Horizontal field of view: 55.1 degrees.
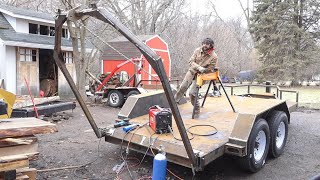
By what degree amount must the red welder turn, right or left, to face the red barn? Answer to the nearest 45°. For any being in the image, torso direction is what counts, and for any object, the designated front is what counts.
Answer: approximately 135° to its left

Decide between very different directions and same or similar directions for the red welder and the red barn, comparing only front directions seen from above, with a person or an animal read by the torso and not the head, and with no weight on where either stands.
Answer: same or similar directions

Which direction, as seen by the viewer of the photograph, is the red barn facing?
facing the viewer and to the right of the viewer

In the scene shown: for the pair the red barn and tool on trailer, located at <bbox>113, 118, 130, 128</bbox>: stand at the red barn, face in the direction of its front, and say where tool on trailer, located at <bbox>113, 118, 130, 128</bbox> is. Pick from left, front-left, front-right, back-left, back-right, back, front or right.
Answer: front-right

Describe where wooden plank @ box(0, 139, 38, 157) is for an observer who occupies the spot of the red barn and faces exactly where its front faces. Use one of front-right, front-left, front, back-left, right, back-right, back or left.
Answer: front-right

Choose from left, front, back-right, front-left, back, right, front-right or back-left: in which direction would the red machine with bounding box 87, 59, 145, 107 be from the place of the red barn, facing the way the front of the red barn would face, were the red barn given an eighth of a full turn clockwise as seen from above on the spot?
front

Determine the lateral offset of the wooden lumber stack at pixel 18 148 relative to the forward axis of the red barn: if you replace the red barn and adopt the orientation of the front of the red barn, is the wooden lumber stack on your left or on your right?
on your right

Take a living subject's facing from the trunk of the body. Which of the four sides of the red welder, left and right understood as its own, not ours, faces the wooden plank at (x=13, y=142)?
right

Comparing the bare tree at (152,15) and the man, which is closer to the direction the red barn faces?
the man

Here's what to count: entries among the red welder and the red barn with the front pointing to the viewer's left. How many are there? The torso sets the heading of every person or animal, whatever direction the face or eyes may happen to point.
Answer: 0
